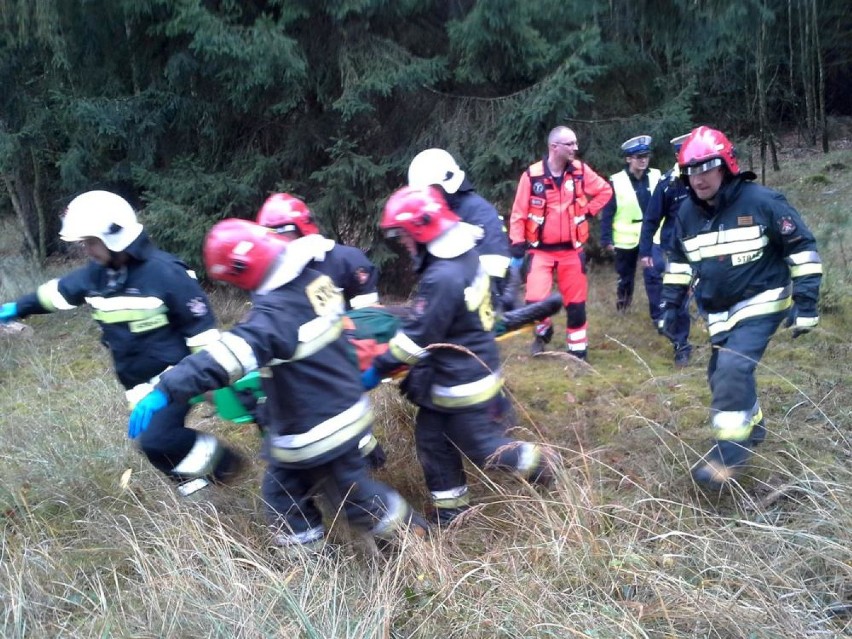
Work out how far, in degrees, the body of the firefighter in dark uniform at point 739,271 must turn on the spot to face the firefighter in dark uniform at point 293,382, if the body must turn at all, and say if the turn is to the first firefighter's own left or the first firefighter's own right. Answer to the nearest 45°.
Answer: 0° — they already face them

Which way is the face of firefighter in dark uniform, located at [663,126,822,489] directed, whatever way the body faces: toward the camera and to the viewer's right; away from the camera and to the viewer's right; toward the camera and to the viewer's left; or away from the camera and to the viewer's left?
toward the camera and to the viewer's left

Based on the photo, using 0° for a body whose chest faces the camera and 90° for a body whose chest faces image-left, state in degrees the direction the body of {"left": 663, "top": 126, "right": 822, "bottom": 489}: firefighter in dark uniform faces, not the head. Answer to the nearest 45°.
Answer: approximately 45°

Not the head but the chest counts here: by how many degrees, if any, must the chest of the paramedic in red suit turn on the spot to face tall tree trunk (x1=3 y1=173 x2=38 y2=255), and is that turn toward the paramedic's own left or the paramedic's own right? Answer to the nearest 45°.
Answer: approximately 135° to the paramedic's own right

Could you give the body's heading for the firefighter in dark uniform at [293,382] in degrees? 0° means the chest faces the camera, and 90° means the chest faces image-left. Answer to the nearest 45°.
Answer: approximately 135°

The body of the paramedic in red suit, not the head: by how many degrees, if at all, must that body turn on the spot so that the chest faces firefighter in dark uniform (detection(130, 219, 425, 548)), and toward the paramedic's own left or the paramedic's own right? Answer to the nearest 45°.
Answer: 0° — they already face them

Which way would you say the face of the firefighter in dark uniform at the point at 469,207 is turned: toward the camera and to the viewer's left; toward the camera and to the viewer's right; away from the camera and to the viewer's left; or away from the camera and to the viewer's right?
away from the camera and to the viewer's left

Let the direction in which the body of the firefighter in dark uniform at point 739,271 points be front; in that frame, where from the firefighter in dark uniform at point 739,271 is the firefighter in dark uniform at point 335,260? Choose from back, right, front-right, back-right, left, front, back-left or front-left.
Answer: front-right

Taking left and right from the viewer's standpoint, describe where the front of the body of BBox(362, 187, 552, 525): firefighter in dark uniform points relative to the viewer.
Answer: facing to the left of the viewer

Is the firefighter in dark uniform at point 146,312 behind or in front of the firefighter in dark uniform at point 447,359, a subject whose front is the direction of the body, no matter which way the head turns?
in front

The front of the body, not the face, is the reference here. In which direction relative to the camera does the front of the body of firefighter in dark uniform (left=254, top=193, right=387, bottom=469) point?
to the viewer's left

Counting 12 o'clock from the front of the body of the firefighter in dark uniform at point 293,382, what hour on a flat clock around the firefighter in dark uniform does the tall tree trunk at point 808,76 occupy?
The tall tree trunk is roughly at 3 o'clock from the firefighter in dark uniform.

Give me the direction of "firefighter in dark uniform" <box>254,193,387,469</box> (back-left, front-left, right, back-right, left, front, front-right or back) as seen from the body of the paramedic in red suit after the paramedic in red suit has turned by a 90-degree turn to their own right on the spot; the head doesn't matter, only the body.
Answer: front-left

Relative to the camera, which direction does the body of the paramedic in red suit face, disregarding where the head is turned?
toward the camera

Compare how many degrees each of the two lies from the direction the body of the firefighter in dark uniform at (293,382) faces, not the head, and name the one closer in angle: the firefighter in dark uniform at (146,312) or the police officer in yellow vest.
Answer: the firefighter in dark uniform

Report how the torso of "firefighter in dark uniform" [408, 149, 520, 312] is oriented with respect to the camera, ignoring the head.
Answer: to the viewer's left

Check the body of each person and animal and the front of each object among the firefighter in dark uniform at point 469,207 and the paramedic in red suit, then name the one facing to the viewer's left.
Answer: the firefighter in dark uniform
